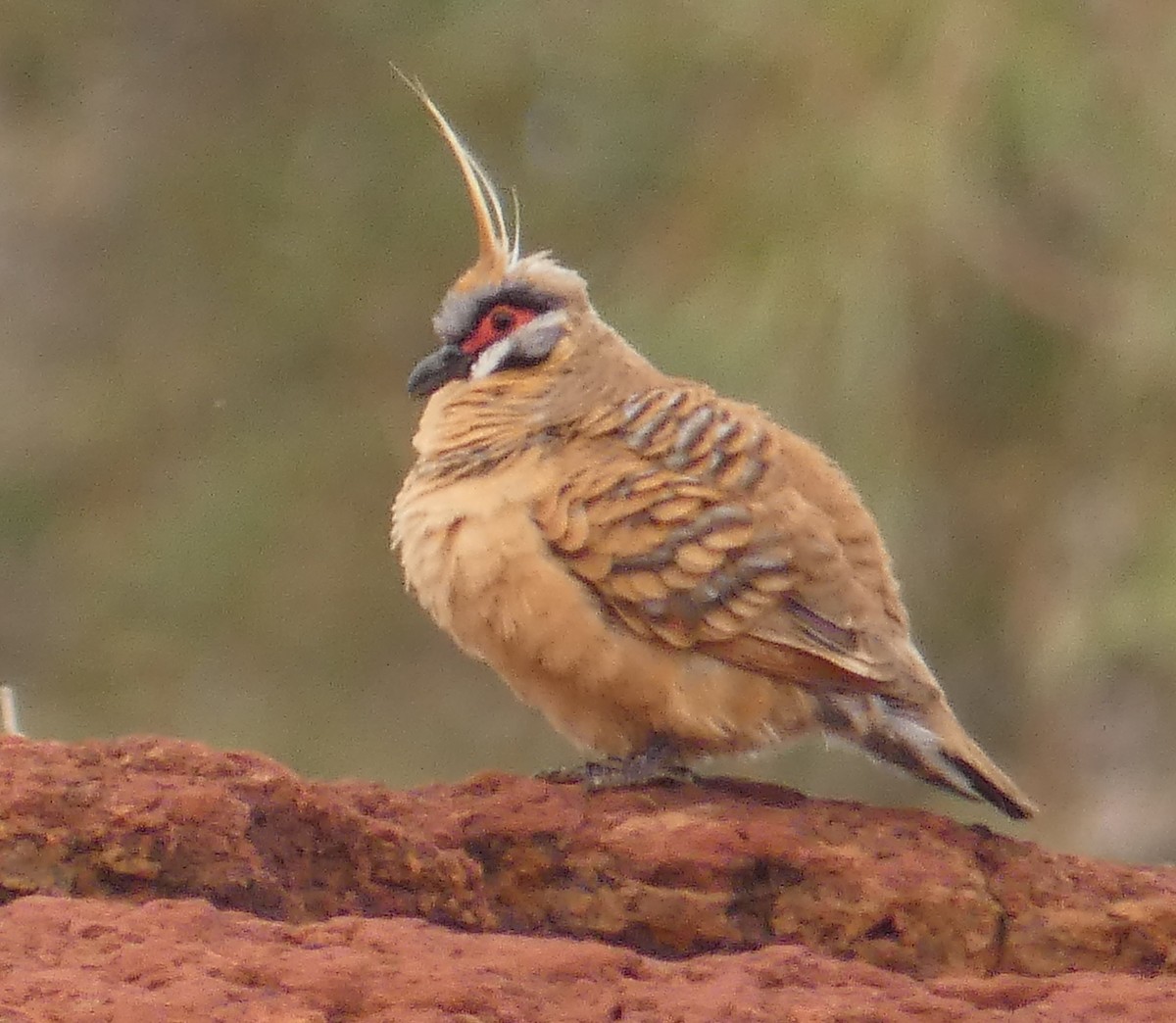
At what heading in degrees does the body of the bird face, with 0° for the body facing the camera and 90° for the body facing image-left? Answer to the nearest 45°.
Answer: approximately 90°

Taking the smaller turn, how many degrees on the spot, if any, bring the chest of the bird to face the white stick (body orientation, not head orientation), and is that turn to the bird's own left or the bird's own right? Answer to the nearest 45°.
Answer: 0° — it already faces it
